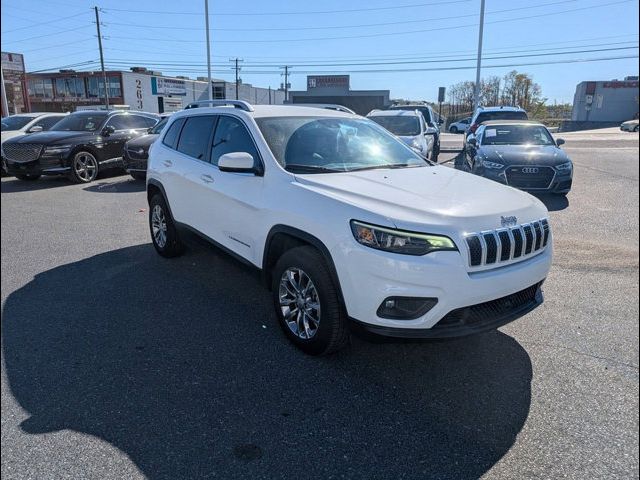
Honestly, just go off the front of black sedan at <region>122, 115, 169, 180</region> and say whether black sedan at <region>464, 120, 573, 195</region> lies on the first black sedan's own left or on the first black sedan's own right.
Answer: on the first black sedan's own left

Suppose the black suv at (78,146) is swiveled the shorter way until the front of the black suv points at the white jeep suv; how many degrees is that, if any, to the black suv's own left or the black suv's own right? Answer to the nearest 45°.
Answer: approximately 45° to the black suv's own left

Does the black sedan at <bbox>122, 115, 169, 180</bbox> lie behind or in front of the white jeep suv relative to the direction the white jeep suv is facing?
behind

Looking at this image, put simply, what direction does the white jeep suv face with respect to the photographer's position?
facing the viewer and to the right of the viewer

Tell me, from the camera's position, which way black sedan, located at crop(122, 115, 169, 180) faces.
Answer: facing the viewer and to the left of the viewer

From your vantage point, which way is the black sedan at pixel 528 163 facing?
toward the camera

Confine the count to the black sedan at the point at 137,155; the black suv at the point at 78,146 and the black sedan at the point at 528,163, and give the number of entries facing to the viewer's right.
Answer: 0
